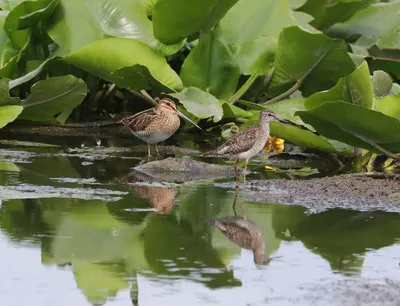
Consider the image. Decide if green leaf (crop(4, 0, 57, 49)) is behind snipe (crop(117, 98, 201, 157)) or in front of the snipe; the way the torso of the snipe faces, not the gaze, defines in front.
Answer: behind

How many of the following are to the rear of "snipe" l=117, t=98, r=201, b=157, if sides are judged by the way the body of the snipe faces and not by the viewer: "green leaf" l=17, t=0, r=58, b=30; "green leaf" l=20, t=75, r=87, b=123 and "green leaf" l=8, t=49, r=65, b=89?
3

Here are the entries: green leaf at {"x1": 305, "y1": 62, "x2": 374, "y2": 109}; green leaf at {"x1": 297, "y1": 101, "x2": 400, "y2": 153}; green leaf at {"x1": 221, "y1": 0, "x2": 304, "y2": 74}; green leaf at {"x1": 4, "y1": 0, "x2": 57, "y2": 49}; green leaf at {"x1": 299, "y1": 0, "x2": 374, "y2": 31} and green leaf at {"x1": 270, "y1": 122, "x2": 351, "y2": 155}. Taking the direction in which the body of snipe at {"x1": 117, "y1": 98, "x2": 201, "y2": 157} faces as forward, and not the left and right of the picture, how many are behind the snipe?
1

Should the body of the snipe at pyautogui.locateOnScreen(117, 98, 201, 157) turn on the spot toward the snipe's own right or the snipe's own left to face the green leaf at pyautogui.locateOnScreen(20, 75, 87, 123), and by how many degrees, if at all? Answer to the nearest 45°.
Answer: approximately 180°

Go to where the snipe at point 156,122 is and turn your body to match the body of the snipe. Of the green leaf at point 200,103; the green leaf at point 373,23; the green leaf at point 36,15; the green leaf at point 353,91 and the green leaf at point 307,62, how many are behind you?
1

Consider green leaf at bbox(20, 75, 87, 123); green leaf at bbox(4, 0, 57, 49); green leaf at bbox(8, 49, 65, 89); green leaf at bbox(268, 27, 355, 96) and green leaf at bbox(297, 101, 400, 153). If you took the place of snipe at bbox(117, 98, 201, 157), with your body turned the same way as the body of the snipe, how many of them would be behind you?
3

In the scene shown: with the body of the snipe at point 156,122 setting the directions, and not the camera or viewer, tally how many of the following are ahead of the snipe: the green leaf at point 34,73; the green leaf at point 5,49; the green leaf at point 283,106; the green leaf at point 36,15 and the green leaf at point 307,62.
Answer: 2

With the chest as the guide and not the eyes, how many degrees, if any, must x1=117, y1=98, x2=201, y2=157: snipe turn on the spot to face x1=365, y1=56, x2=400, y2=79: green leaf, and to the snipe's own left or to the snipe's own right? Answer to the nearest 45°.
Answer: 0° — it already faces it

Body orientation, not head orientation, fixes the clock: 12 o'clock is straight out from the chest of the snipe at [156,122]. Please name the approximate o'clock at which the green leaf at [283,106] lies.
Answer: The green leaf is roughly at 12 o'clock from the snipe.

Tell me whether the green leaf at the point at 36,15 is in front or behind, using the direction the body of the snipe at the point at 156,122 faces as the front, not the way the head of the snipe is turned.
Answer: behind

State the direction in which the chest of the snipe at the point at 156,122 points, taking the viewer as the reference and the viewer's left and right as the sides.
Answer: facing to the right of the viewer

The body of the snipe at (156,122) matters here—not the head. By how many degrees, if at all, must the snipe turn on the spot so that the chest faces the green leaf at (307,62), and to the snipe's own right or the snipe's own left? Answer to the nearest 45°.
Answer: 0° — it already faces it
